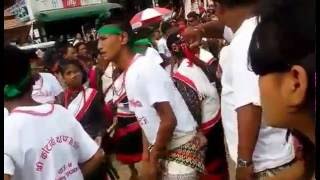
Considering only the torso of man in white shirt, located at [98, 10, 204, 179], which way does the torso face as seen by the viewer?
to the viewer's left

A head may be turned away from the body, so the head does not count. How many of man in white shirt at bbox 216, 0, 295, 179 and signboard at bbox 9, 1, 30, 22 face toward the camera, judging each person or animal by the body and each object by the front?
1

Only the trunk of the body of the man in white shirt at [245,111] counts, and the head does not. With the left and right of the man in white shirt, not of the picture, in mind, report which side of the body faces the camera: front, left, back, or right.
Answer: left

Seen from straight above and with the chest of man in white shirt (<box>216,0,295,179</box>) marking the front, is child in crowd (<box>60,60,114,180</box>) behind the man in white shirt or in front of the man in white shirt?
in front

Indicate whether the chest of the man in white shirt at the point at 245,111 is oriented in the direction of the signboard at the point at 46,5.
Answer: yes

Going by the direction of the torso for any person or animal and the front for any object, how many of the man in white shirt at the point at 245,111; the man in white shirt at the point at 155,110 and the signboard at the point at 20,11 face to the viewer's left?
2

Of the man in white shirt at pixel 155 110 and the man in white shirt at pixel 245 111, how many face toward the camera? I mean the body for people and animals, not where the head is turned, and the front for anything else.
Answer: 0

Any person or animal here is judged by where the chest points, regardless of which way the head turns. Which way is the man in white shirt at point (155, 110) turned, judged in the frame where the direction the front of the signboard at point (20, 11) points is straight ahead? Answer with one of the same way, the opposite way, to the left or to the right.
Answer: to the right

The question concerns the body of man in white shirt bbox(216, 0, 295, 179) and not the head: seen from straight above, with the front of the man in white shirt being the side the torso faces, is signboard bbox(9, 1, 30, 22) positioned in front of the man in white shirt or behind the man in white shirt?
in front
